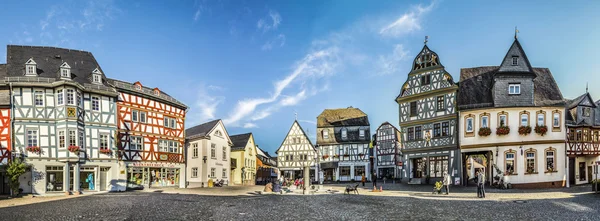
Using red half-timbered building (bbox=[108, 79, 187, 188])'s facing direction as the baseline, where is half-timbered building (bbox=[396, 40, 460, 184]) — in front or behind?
in front

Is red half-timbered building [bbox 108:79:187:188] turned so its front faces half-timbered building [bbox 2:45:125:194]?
no

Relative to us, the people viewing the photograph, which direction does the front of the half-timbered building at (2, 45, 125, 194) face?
facing the viewer

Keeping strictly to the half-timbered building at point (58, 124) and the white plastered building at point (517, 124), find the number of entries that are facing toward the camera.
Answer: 2

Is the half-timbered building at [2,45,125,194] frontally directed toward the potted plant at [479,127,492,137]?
no

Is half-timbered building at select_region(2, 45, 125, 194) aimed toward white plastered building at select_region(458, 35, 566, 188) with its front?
no

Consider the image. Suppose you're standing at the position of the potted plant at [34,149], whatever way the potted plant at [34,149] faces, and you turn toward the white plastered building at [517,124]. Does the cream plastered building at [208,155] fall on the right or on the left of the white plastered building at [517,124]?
left

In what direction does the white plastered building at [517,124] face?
toward the camera

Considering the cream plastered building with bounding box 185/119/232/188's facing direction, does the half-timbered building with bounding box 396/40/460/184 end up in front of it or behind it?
in front

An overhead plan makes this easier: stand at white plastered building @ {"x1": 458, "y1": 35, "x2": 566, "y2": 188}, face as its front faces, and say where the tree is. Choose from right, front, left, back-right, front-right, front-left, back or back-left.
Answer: front-right

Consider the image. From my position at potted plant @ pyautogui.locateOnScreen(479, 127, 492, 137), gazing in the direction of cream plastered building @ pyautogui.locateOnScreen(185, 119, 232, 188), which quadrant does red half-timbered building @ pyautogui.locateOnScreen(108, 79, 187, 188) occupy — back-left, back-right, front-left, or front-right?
front-left

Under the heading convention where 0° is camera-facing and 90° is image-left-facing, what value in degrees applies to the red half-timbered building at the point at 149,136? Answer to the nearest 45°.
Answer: approximately 315°

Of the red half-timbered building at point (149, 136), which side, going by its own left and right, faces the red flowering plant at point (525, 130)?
front
